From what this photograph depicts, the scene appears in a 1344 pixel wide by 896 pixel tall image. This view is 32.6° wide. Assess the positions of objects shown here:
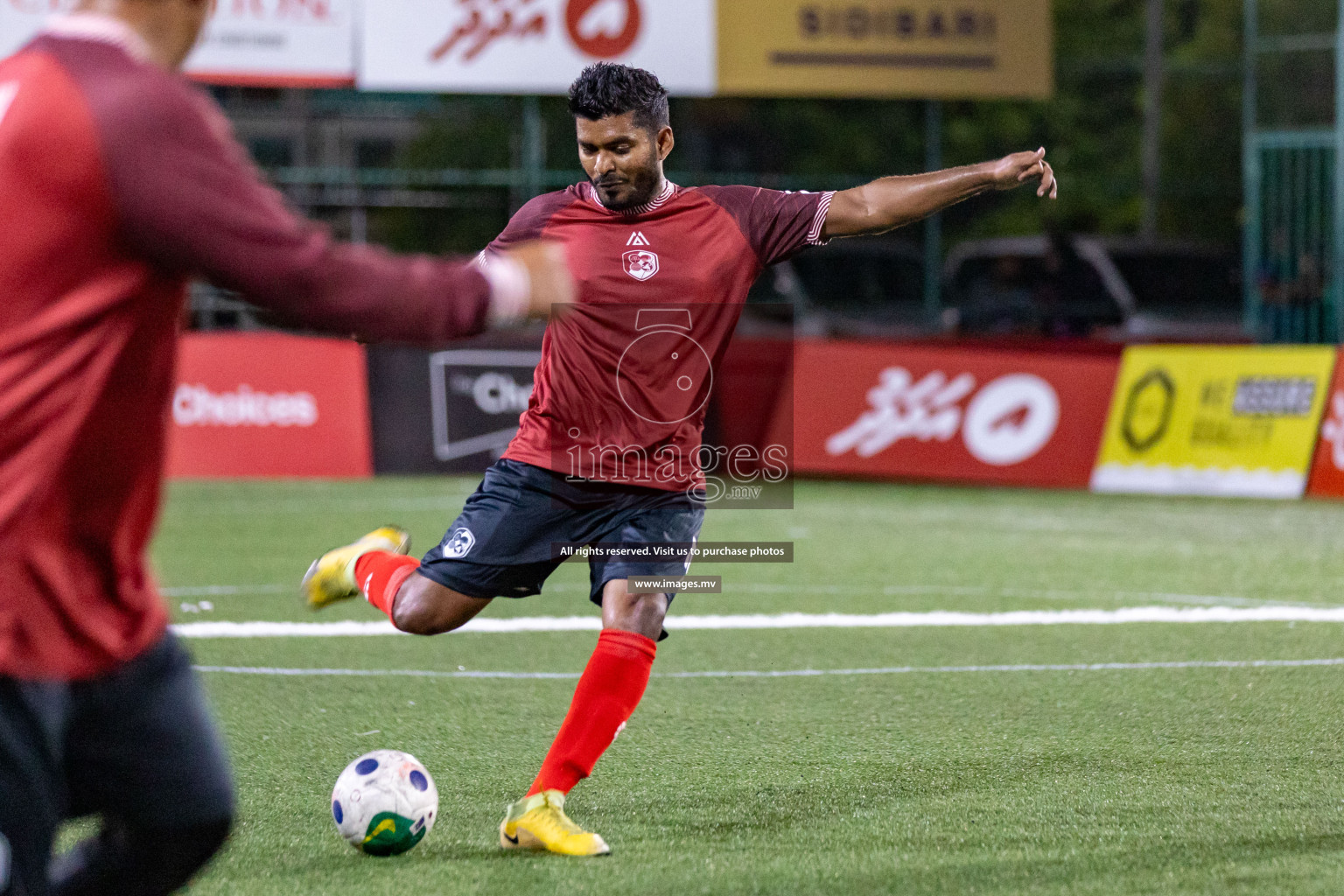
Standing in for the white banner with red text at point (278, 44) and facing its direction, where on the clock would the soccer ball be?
The soccer ball is roughly at 12 o'clock from the white banner with red text.

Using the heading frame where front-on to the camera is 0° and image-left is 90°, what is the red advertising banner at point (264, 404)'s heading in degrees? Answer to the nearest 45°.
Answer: approximately 0°

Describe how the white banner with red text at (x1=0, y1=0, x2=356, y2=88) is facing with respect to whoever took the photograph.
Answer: facing the viewer

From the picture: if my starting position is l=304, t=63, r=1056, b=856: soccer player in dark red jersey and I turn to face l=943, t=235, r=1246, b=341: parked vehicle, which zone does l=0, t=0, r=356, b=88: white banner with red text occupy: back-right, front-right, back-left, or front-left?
front-left

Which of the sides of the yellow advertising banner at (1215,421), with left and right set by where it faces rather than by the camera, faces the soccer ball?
front

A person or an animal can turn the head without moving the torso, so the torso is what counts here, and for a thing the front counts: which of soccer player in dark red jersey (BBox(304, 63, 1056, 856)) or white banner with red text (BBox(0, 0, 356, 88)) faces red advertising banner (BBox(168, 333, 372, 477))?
the white banner with red text

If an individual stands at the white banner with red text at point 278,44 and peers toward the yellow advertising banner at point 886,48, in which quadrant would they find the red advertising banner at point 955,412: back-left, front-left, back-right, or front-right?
front-right

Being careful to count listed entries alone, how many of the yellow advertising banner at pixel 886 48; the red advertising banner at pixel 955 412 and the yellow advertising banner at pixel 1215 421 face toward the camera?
3

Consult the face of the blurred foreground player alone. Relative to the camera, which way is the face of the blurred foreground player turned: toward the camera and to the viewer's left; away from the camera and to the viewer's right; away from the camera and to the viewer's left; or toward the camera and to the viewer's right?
away from the camera and to the viewer's right

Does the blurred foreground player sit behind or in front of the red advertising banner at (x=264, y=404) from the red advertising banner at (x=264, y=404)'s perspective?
in front

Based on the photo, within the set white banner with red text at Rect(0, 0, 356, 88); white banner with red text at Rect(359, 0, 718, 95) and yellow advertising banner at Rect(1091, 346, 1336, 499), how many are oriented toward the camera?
3

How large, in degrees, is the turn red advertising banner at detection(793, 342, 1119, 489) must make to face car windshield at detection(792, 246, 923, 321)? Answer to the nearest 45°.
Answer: approximately 180°

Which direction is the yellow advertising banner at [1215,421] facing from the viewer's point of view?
toward the camera

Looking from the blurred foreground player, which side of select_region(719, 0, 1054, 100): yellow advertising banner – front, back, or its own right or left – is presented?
front

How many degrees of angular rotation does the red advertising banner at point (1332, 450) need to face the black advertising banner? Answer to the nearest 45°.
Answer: approximately 90° to its right

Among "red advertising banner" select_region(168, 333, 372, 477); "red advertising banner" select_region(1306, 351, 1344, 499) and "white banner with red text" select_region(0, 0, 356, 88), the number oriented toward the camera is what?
3
